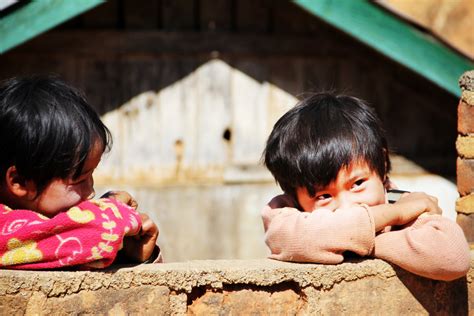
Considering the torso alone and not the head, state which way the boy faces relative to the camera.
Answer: toward the camera

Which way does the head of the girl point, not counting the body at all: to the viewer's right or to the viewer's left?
to the viewer's right

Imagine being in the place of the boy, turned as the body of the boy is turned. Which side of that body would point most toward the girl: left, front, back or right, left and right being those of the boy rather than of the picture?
right
